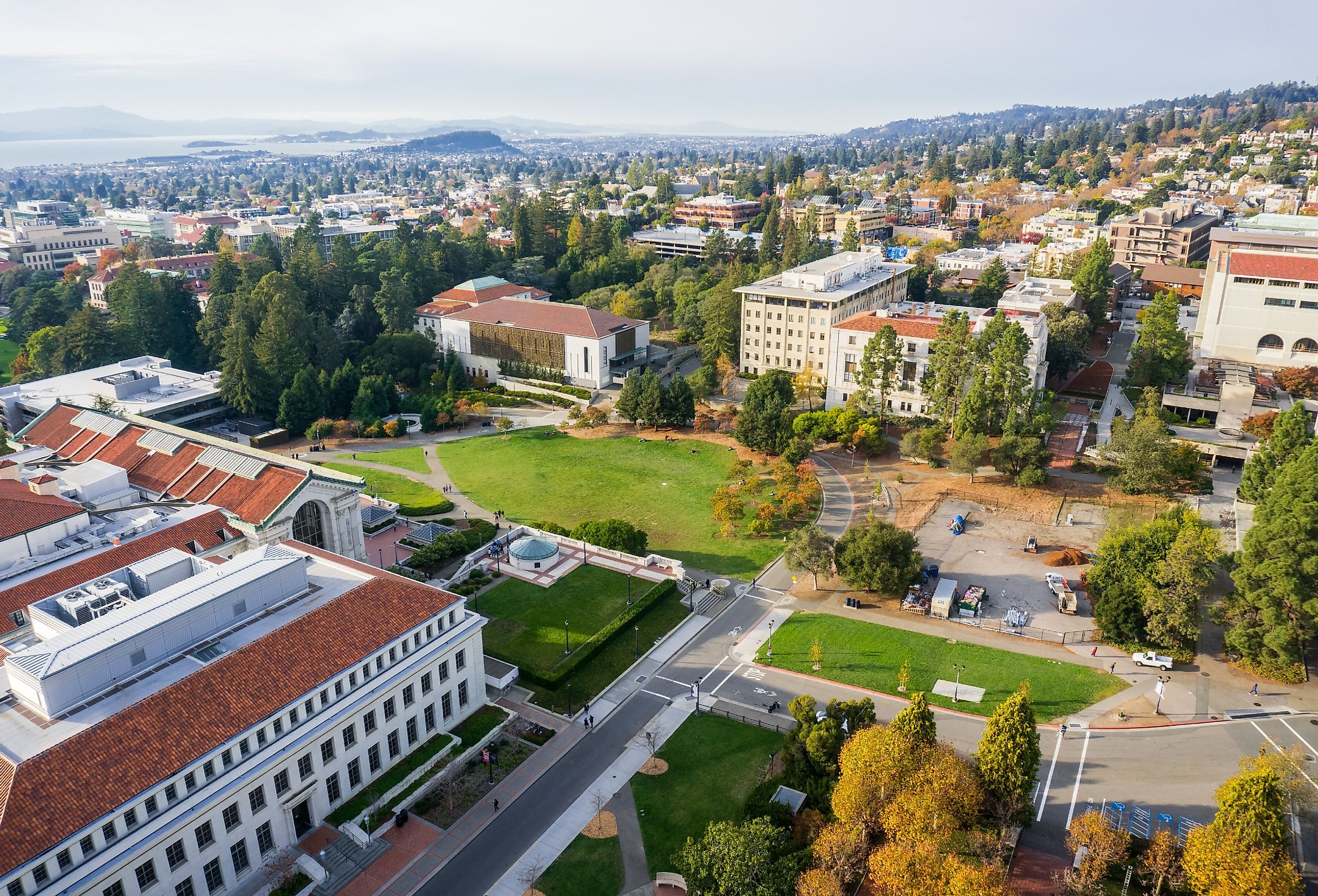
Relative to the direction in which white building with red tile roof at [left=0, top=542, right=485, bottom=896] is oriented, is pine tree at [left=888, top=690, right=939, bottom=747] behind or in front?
in front

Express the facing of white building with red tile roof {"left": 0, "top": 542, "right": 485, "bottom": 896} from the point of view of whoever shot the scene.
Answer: facing the viewer and to the right of the viewer

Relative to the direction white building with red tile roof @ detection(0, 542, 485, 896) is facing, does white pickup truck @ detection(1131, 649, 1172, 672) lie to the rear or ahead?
ahead

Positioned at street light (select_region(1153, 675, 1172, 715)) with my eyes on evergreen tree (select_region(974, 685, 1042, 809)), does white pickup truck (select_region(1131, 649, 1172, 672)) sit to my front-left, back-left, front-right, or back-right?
back-right

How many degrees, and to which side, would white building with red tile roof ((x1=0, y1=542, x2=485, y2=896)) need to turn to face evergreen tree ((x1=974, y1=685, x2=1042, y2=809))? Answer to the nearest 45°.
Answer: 0° — it already faces it

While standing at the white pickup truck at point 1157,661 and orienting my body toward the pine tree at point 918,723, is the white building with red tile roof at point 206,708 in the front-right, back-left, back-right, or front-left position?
front-right

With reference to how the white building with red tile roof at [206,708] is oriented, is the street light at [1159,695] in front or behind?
in front
